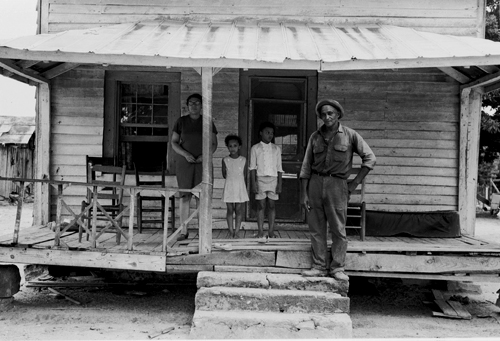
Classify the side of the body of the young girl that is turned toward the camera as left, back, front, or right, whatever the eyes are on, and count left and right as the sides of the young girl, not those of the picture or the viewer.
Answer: front

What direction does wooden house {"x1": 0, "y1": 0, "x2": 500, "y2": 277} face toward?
toward the camera

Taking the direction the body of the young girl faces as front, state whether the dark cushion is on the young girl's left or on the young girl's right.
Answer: on the young girl's left

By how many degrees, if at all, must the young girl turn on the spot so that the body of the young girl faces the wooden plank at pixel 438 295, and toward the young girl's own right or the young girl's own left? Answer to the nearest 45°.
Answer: approximately 90° to the young girl's own left

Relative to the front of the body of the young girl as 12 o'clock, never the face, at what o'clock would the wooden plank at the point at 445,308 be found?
The wooden plank is roughly at 9 o'clock from the young girl.

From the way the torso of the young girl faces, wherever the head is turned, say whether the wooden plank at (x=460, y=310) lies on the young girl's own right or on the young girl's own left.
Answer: on the young girl's own left

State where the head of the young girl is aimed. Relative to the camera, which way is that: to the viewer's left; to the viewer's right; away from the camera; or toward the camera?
toward the camera

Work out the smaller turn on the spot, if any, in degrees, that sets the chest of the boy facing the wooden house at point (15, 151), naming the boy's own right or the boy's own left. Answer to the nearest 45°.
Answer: approximately 135° to the boy's own right

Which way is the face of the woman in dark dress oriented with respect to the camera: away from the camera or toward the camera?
toward the camera

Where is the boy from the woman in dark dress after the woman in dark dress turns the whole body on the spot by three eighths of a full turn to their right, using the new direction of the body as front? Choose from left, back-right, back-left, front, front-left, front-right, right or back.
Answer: back-right

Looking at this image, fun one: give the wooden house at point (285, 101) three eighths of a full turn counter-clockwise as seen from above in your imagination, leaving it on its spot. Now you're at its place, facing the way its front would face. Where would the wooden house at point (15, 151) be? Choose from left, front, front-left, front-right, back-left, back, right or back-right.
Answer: left

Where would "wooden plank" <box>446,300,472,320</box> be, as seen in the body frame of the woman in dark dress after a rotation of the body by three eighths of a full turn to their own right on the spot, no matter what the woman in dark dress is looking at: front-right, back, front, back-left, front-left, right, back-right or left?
back-right

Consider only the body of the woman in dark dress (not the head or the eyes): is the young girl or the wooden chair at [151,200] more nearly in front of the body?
the young girl

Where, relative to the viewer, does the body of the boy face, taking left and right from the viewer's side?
facing the viewer

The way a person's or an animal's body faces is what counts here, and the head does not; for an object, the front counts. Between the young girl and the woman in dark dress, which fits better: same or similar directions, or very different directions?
same or similar directions
